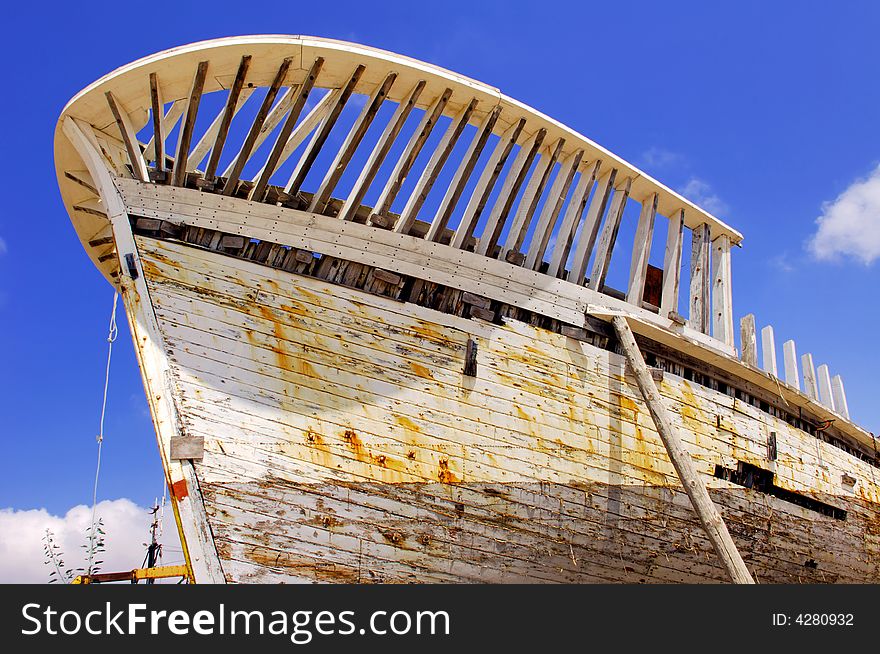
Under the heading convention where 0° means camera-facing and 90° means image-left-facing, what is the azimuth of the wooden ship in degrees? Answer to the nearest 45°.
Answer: approximately 45°
